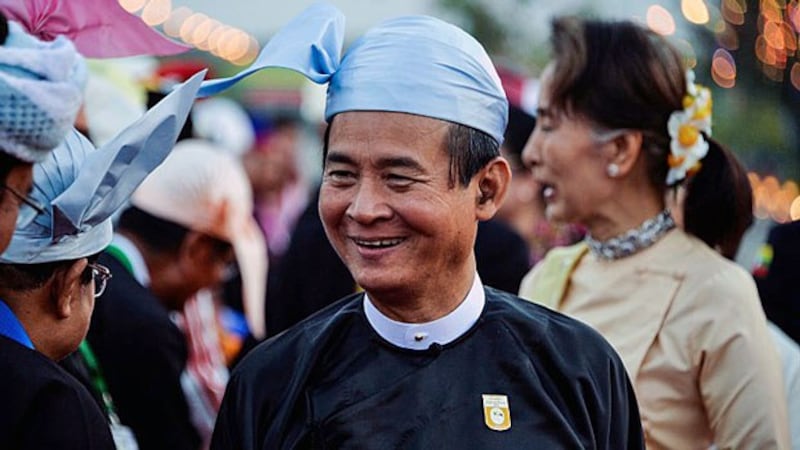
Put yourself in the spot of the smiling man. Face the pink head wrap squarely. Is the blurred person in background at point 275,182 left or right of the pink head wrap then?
right

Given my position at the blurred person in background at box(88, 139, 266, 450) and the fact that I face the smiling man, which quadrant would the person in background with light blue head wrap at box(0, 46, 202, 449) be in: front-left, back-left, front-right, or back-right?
front-right

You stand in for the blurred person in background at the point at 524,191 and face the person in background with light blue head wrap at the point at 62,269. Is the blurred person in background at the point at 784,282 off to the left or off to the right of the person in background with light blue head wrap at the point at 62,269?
left

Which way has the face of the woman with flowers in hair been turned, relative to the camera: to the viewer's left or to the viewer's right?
to the viewer's left

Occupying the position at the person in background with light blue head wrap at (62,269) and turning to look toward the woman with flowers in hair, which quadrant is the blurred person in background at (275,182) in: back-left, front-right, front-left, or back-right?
front-left

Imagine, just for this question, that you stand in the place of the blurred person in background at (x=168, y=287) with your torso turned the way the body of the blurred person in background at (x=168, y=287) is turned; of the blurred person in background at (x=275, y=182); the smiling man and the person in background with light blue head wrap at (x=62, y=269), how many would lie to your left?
1

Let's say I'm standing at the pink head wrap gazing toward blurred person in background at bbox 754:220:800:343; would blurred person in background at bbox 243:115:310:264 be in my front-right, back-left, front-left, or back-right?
front-left
